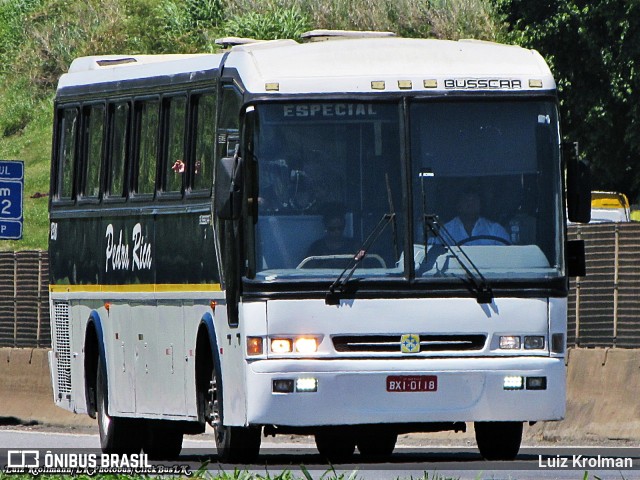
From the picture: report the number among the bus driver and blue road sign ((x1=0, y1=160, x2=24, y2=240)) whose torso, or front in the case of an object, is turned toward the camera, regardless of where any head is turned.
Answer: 2

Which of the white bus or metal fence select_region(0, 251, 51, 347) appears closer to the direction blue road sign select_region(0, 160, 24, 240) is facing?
the white bus

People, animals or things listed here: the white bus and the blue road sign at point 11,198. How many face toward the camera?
2

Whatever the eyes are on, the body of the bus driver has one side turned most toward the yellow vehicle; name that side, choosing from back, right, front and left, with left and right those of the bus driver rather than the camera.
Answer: back

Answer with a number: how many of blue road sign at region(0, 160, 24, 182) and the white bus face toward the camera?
2

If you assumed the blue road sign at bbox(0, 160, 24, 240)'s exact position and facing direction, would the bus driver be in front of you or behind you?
in front
